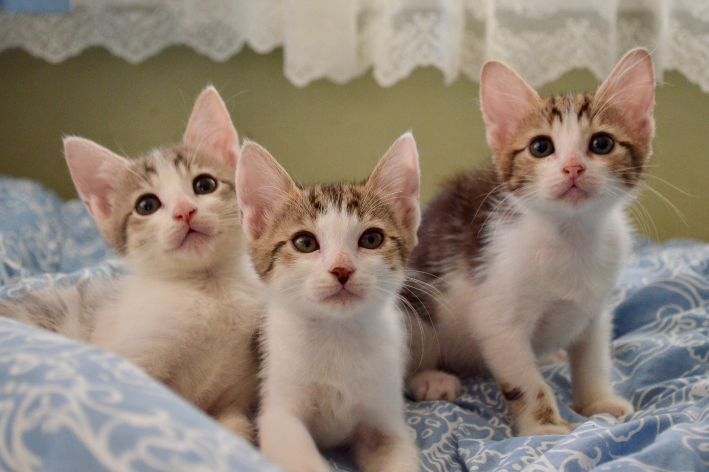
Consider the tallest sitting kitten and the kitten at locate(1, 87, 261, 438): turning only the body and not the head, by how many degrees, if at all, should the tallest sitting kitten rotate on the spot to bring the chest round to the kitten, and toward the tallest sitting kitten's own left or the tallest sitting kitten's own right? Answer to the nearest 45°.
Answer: approximately 135° to the tallest sitting kitten's own right

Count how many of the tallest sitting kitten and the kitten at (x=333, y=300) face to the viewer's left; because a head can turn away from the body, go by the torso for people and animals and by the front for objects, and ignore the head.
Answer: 0

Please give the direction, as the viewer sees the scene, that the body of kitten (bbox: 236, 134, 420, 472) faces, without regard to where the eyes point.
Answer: toward the camera

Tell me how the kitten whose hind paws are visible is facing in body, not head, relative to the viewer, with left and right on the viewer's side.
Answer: facing the viewer and to the right of the viewer
